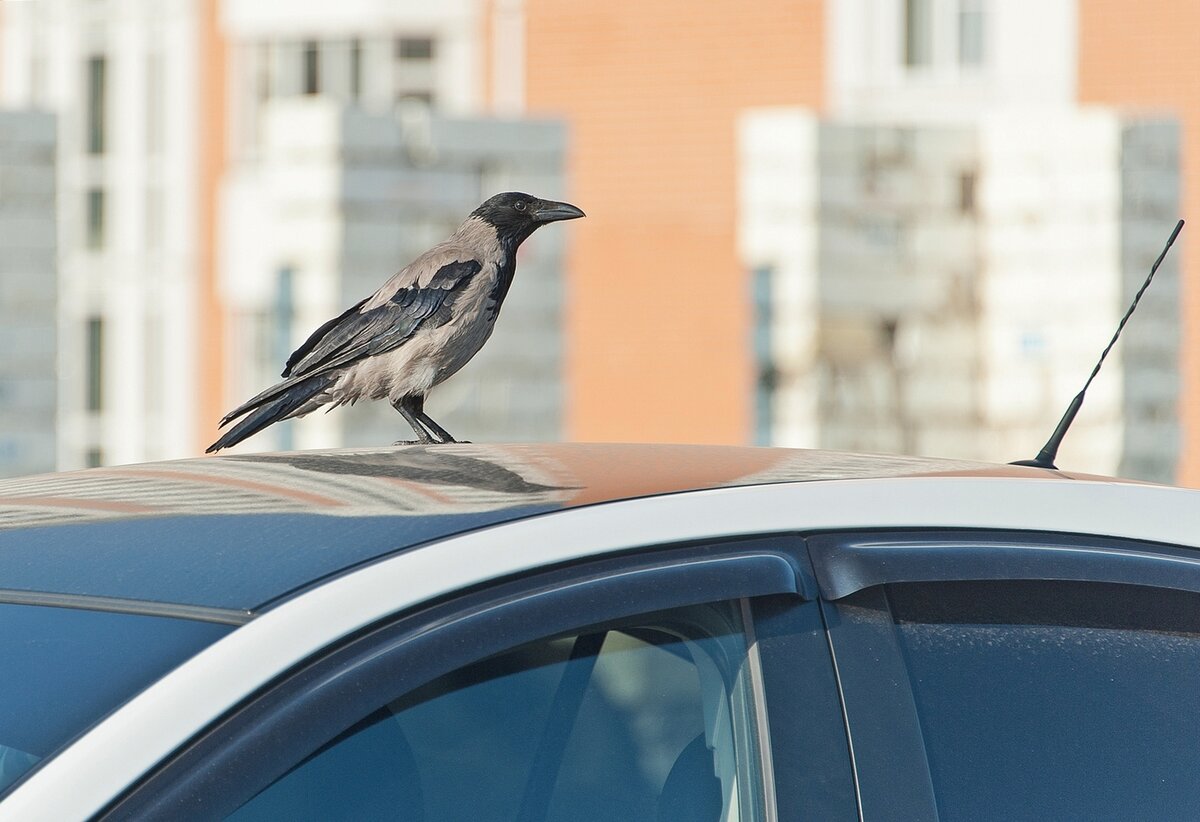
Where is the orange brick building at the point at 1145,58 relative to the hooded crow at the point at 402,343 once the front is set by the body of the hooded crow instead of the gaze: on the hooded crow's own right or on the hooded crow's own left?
on the hooded crow's own left

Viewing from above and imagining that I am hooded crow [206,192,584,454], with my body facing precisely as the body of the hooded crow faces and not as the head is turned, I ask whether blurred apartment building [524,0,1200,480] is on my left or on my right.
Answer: on my left

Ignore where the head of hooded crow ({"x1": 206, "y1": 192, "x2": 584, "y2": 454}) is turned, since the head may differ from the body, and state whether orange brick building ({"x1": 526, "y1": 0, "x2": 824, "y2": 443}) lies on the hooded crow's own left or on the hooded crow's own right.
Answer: on the hooded crow's own left

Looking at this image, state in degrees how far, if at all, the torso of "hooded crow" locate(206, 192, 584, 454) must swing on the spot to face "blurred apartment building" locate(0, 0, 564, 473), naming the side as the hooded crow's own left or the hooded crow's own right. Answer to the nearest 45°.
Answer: approximately 90° to the hooded crow's own left

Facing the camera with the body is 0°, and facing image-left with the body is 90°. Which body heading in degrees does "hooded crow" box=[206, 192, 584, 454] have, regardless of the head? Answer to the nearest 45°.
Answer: approximately 270°
